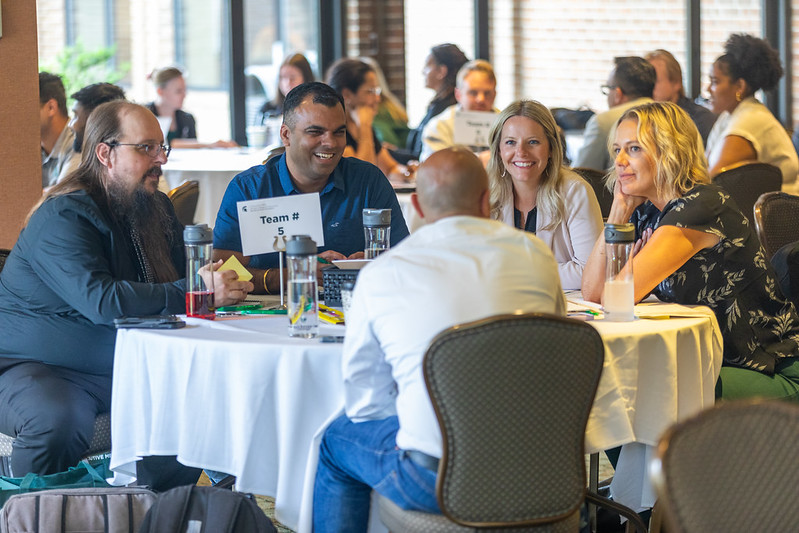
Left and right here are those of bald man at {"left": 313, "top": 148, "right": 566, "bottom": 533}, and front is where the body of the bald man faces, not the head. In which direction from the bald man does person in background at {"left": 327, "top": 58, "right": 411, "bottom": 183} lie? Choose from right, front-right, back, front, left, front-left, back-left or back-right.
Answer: front

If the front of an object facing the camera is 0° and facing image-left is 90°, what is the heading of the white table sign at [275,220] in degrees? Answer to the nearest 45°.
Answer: approximately 0°

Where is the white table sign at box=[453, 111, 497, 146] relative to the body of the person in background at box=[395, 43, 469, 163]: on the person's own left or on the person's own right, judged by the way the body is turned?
on the person's own left

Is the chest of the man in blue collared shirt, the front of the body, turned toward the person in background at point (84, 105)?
no

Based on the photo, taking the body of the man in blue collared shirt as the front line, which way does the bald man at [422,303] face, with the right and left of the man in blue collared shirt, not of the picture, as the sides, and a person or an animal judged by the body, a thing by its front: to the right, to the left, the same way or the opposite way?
the opposite way

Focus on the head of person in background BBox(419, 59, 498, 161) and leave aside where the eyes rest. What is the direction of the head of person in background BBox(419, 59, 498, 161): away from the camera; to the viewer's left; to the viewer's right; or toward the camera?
toward the camera

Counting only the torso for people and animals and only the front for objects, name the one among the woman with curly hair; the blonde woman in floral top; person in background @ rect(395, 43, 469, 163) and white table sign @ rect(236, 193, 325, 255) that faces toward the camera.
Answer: the white table sign

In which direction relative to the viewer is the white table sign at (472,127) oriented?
toward the camera

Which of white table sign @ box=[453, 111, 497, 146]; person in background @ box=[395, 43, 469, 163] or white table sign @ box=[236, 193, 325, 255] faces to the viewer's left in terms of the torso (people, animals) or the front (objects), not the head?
the person in background

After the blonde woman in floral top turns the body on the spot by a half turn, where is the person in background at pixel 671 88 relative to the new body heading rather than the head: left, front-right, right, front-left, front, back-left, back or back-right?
left

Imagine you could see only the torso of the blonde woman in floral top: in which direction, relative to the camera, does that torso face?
to the viewer's left

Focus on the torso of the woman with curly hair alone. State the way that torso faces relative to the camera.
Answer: to the viewer's left

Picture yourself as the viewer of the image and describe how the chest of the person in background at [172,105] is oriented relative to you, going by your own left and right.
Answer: facing the viewer and to the right of the viewer

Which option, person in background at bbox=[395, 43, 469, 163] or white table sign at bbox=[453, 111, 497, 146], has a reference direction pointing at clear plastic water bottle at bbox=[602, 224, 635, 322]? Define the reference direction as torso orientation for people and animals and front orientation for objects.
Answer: the white table sign
